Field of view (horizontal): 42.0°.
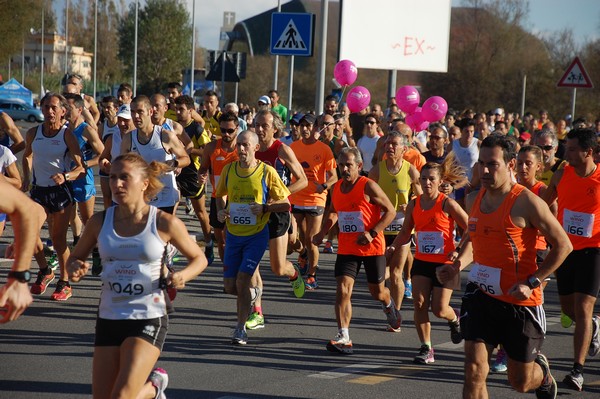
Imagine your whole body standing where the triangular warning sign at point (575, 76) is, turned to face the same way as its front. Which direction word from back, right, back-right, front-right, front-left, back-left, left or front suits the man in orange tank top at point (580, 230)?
front

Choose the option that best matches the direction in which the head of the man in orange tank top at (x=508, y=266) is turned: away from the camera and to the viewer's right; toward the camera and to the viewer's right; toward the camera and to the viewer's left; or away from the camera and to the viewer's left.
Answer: toward the camera and to the viewer's left

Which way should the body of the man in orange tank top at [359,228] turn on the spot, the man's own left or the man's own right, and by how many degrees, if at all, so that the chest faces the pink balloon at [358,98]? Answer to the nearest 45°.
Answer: approximately 135° to the man's own right

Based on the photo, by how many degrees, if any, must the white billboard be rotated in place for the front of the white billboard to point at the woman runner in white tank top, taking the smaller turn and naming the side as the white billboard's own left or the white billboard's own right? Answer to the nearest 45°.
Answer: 0° — it already faces them

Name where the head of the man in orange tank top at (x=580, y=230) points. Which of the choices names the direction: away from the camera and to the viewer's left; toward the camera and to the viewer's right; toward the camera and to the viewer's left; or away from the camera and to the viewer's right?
toward the camera and to the viewer's left

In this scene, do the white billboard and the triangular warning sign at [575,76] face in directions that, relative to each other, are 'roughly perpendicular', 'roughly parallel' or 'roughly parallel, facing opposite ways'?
roughly parallel

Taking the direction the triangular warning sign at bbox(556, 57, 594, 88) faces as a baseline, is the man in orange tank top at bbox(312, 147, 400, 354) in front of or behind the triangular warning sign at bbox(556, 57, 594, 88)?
in front

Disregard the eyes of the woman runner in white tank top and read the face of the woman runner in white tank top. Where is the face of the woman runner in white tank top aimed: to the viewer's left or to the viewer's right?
to the viewer's left

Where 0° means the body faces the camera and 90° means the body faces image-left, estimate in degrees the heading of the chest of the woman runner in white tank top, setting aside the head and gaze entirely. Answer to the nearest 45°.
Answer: approximately 45°

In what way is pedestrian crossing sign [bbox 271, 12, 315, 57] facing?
toward the camera

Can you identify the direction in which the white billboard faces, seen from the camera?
facing the viewer

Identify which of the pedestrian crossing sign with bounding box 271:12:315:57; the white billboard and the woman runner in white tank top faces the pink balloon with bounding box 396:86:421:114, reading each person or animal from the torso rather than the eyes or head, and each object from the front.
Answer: the white billboard

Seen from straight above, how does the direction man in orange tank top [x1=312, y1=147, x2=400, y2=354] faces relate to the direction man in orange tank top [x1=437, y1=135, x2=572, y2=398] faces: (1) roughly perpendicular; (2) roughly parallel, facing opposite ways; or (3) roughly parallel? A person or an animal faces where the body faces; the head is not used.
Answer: roughly parallel

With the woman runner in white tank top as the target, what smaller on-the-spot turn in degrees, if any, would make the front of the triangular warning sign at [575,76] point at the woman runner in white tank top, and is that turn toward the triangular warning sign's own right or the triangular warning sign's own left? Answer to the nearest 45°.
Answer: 0° — it already faces them

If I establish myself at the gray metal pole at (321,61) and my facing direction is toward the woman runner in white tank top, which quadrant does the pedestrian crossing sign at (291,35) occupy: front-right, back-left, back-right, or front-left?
front-right
